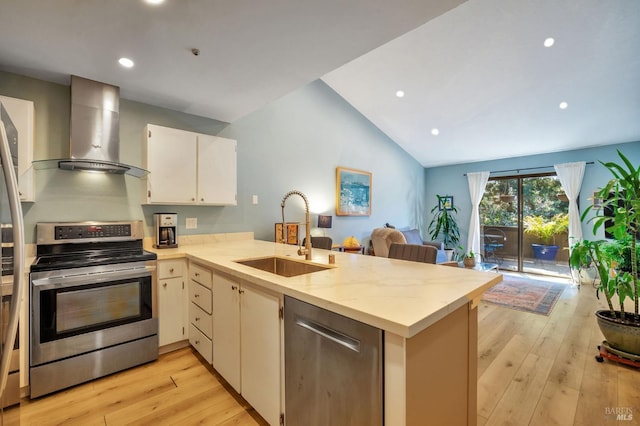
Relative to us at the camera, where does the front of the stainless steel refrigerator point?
facing to the right of the viewer

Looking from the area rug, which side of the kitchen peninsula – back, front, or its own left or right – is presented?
back

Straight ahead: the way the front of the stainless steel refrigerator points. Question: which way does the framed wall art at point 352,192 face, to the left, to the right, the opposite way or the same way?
to the right

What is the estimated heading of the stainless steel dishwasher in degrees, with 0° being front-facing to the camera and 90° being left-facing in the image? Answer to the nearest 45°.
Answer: approximately 45°

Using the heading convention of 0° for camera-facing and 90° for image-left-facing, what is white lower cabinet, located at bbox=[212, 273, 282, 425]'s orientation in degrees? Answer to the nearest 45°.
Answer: approximately 45°

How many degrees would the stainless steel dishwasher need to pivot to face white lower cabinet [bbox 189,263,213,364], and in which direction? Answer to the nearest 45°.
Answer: approximately 90° to its right

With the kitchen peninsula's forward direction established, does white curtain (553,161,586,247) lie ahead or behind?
behind

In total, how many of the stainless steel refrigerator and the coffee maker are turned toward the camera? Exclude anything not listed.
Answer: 1
